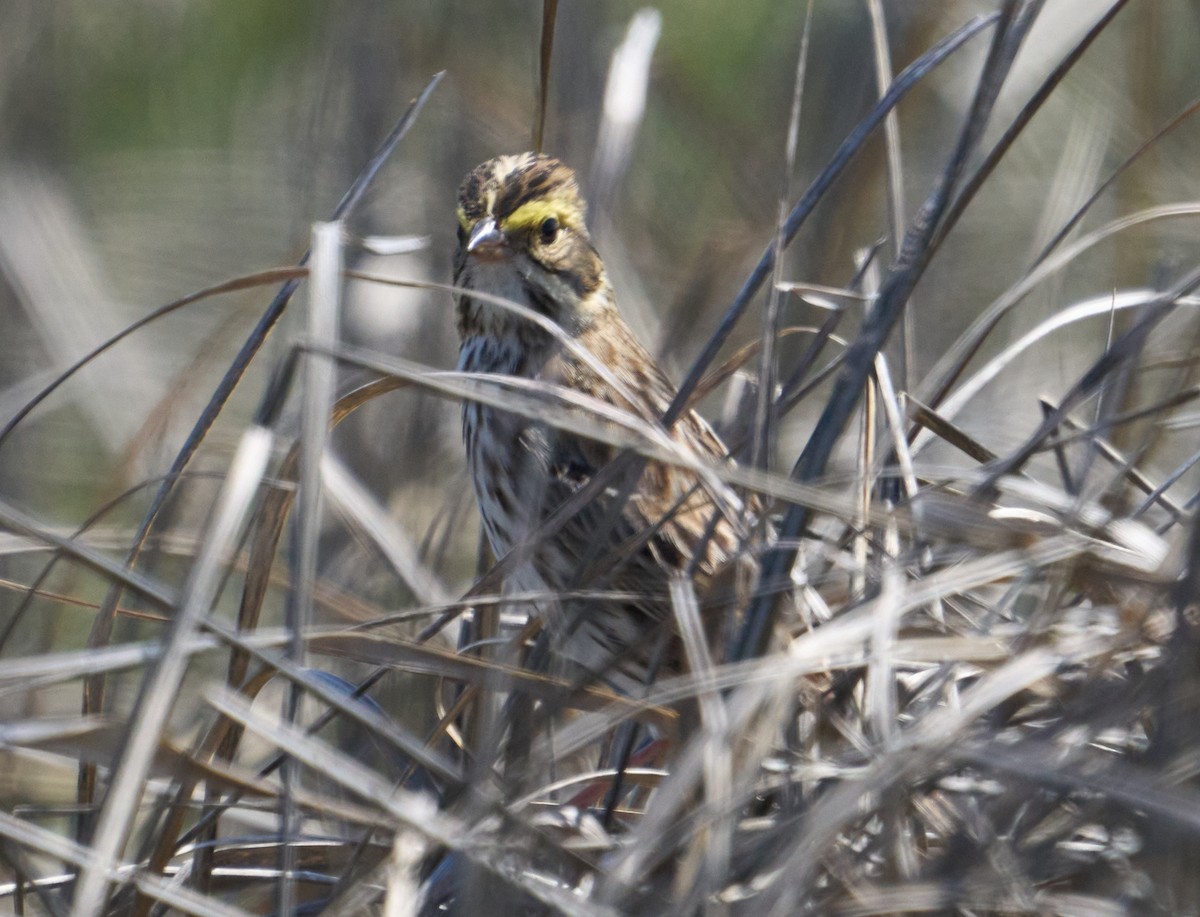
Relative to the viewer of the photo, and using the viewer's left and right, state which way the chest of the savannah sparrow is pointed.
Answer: facing the viewer and to the left of the viewer

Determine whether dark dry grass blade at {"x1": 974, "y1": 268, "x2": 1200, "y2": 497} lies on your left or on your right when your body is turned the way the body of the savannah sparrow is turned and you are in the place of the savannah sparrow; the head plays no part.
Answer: on your left
